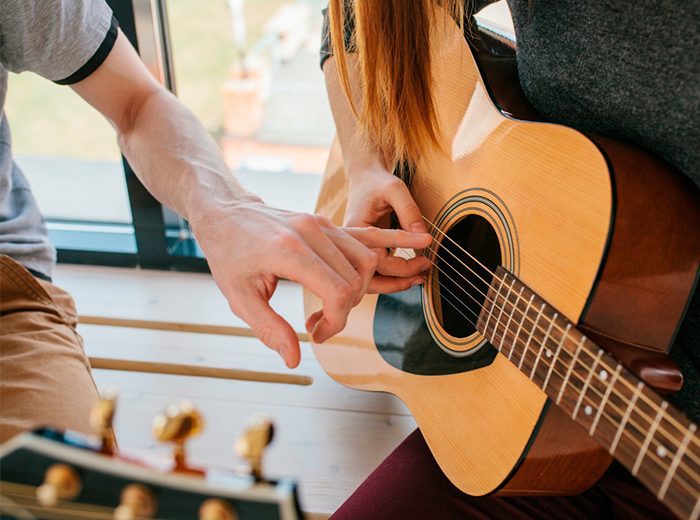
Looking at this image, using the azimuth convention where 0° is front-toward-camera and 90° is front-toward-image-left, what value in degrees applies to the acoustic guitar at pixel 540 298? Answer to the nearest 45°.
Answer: approximately 45°
